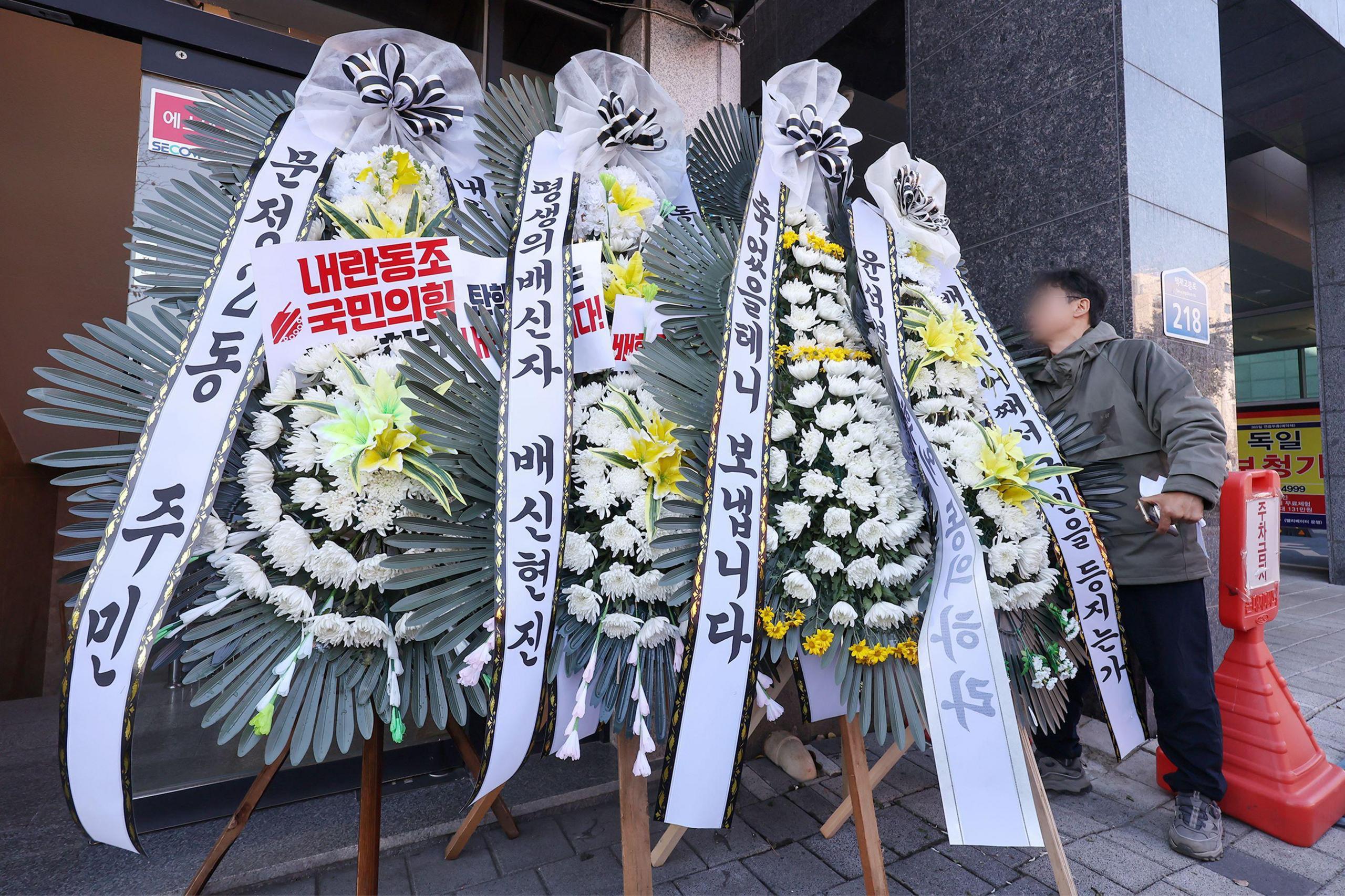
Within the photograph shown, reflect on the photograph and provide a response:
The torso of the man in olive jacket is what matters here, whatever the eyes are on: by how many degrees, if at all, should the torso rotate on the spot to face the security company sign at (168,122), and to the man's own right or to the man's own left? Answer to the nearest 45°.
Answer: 0° — they already face it

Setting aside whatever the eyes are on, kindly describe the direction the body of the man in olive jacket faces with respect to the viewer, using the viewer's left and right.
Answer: facing the viewer and to the left of the viewer

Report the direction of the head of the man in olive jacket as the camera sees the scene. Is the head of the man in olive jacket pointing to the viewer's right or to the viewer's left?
to the viewer's left

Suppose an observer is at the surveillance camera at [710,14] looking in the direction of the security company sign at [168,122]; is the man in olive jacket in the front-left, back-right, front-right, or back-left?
back-left

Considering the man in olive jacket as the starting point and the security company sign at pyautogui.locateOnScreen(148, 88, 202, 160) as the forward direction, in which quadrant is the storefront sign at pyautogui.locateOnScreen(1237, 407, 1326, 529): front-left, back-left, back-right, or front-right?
back-right

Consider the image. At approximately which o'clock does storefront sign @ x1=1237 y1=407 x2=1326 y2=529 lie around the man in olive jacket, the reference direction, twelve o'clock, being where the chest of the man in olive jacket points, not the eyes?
The storefront sign is roughly at 5 o'clock from the man in olive jacket.
